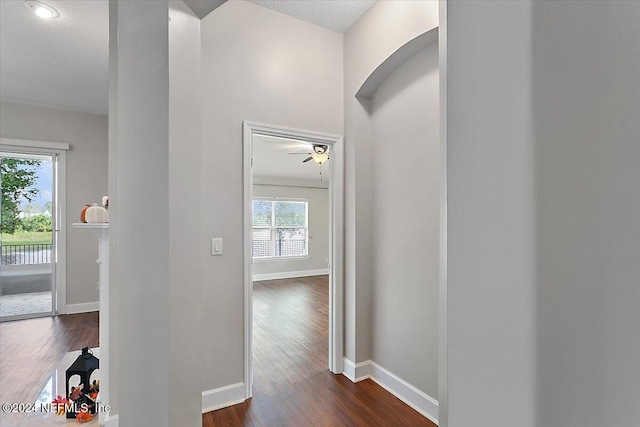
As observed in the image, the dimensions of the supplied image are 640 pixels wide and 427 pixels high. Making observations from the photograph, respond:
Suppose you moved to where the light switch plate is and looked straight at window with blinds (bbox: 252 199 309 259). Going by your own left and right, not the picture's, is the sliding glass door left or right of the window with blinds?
left

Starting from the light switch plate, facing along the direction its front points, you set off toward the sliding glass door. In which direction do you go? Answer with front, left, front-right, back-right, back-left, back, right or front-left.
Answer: back-right

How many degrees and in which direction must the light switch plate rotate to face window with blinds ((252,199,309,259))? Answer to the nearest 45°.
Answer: approximately 180°

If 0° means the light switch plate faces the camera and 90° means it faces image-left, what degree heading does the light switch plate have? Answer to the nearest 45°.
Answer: approximately 0°
